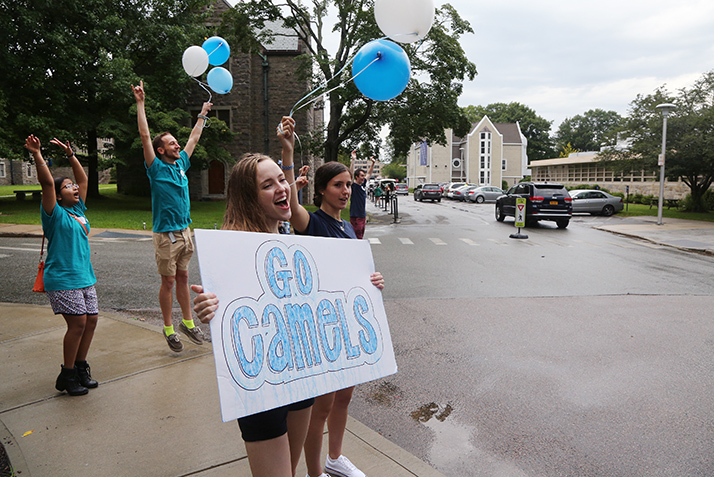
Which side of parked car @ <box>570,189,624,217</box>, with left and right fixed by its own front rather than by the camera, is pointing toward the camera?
left

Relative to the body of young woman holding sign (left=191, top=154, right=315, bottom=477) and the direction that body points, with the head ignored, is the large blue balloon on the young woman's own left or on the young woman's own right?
on the young woman's own left

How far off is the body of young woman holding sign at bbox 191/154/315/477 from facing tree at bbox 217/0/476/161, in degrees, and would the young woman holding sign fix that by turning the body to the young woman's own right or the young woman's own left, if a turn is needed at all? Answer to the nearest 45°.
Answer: approximately 135° to the young woman's own left
